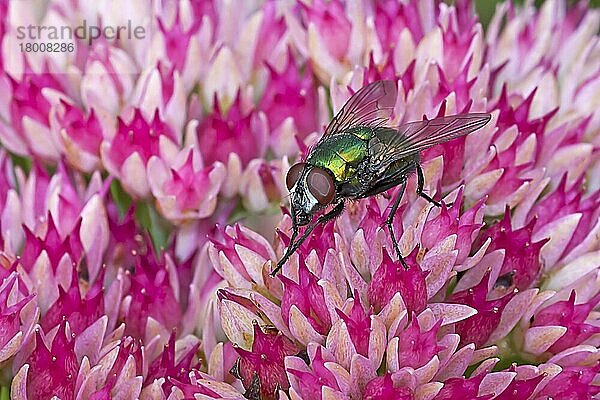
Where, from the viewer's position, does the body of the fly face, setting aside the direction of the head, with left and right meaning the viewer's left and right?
facing the viewer and to the left of the viewer

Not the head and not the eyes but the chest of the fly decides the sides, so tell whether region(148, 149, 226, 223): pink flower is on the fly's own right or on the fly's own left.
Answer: on the fly's own right

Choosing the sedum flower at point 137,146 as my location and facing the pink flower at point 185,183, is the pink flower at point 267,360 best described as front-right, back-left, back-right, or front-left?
front-right

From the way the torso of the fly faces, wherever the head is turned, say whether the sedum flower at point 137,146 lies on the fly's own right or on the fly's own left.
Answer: on the fly's own right
